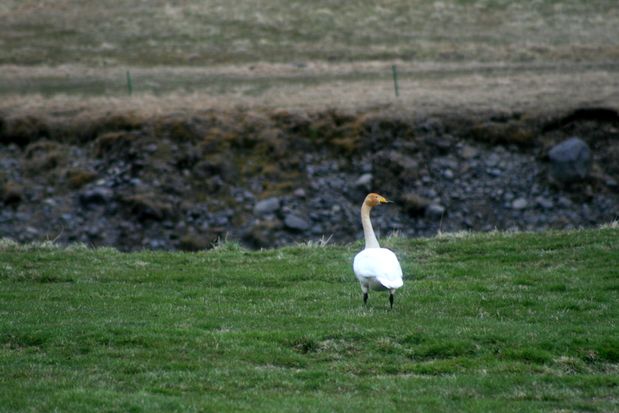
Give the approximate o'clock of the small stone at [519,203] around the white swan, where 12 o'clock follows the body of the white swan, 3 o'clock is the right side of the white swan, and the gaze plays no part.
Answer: The small stone is roughly at 2 o'clock from the white swan.

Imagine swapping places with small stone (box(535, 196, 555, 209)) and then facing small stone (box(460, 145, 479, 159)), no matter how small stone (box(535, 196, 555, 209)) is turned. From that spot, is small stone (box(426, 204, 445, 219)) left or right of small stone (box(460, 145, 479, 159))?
left

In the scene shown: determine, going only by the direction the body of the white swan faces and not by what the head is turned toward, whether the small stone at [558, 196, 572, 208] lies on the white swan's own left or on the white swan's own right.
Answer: on the white swan's own right

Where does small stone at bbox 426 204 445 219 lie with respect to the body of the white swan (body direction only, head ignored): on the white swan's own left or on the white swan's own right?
on the white swan's own right

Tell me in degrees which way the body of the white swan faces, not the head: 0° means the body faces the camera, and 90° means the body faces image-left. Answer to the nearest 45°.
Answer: approximately 135°
